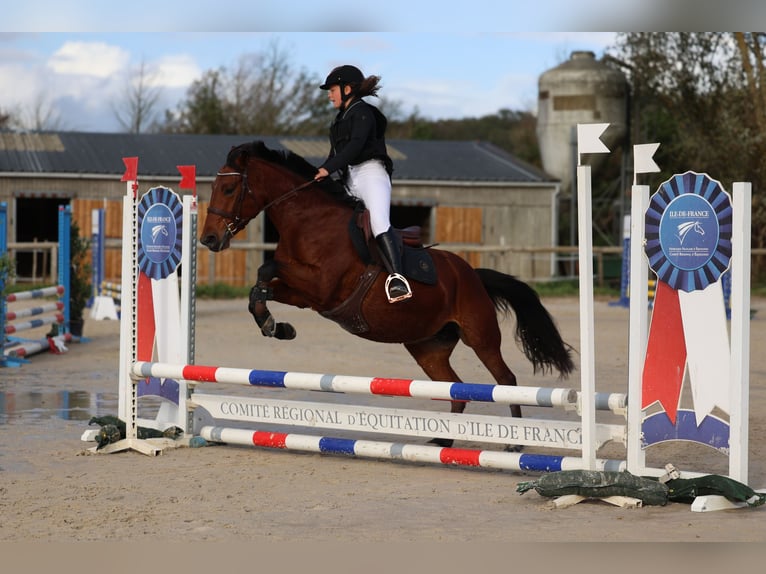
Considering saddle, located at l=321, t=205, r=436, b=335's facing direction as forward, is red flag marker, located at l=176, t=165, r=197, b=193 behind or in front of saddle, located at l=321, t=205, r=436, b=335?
in front

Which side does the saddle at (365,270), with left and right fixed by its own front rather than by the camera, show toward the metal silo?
right

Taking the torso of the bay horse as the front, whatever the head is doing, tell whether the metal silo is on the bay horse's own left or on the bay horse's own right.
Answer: on the bay horse's own right

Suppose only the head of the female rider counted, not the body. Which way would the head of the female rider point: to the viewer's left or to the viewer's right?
to the viewer's left

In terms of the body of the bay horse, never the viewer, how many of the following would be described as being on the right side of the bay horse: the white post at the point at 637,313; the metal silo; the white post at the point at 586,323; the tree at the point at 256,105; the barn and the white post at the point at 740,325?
3

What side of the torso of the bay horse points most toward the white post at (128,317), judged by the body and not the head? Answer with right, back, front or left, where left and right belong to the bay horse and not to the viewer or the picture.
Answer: front

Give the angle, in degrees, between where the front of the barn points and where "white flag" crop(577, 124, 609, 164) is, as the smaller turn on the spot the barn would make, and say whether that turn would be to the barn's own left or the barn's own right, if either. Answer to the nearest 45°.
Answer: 0° — it already faces it

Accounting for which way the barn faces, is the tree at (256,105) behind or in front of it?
behind

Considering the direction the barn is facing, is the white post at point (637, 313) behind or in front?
in front

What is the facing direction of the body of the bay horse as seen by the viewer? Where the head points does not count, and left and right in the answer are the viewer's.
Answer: facing to the left of the viewer

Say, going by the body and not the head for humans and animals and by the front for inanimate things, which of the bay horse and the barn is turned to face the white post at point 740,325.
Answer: the barn

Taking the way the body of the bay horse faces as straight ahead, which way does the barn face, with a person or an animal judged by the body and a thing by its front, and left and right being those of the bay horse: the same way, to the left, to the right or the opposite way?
to the left

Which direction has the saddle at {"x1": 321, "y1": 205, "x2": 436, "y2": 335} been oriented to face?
to the viewer's left

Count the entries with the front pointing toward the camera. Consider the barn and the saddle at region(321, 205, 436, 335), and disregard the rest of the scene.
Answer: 1
